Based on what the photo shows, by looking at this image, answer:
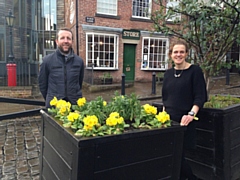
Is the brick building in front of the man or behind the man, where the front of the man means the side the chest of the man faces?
behind

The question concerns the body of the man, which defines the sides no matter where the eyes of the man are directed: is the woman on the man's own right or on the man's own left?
on the man's own left

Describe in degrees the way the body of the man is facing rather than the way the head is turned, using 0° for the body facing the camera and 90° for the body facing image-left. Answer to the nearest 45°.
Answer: approximately 0°

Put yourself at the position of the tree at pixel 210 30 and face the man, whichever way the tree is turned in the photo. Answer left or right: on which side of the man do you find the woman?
left

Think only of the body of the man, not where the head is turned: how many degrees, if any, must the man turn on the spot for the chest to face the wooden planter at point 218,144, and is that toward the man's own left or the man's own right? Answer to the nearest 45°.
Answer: approximately 45° to the man's own left

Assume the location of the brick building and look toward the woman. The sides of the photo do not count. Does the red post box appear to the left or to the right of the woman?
right

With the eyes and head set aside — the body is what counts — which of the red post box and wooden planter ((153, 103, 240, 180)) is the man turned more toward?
the wooden planter

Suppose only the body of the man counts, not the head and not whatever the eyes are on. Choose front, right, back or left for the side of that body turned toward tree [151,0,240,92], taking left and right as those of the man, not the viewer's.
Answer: left
